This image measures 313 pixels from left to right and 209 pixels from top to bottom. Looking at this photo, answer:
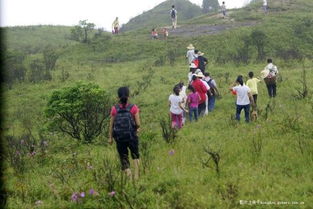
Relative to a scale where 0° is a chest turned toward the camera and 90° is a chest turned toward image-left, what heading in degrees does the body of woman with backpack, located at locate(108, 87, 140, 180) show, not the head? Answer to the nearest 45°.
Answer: approximately 180°

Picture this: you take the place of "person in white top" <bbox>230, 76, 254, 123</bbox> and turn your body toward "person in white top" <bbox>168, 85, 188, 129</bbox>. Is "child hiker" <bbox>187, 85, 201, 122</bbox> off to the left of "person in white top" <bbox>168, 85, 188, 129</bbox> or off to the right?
right

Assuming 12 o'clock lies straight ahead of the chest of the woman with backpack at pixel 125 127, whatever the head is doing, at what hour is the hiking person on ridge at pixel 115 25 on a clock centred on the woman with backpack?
The hiking person on ridge is roughly at 12 o'clock from the woman with backpack.

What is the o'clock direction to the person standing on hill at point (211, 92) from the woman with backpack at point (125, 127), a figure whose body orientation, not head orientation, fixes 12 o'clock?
The person standing on hill is roughly at 1 o'clock from the woman with backpack.

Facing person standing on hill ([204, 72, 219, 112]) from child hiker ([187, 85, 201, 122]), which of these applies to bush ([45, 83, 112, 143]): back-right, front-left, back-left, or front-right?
back-left

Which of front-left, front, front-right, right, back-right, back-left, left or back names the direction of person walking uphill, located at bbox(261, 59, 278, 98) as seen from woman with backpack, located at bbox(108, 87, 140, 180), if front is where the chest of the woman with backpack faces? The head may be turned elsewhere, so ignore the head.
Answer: front-right

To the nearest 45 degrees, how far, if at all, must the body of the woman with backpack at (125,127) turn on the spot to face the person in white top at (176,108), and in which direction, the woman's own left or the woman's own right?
0° — they already face them
